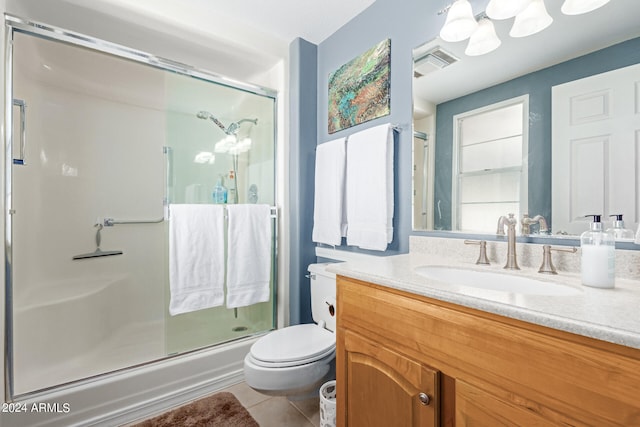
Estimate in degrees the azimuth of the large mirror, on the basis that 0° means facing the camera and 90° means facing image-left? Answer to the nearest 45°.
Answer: approximately 45°

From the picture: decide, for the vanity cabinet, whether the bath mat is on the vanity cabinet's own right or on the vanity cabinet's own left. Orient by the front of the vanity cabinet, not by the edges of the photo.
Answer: on the vanity cabinet's own right

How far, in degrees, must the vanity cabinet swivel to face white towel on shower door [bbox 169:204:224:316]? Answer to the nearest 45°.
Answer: approximately 45° to its right

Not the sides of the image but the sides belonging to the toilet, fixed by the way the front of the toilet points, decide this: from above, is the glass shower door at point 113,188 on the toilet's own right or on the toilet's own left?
on the toilet's own right

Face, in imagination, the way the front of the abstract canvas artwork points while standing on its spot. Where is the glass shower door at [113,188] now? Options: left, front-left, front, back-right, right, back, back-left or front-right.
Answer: front-right

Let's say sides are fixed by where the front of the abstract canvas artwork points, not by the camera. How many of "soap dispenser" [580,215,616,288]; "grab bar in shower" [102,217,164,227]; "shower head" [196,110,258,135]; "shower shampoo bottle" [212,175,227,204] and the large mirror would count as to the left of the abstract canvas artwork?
2

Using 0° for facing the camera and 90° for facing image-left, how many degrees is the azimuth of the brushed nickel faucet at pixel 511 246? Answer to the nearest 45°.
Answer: approximately 45°

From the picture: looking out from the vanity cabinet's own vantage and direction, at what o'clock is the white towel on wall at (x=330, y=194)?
The white towel on wall is roughly at 3 o'clock from the vanity cabinet.
